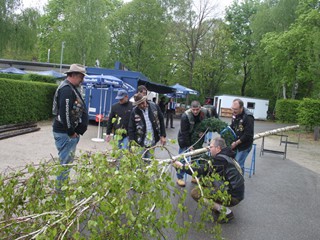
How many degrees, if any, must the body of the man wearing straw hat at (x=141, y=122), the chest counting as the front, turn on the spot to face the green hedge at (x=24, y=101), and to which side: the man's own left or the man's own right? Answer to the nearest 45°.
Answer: approximately 135° to the man's own right

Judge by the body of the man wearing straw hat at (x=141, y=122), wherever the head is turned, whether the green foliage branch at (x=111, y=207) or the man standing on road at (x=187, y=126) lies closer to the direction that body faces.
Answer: the green foliage branch

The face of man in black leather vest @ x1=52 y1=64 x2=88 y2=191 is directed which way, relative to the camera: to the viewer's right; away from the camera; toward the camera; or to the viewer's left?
to the viewer's right

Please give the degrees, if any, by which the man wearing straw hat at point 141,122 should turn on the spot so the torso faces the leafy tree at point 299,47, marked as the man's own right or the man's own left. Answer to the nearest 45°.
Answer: approximately 135° to the man's own left

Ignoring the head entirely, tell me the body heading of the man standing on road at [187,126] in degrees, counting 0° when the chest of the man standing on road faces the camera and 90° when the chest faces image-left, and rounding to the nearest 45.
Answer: approximately 315°

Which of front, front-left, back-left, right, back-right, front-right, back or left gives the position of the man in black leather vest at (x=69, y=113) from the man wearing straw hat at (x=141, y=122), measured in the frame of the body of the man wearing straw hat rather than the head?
front-right

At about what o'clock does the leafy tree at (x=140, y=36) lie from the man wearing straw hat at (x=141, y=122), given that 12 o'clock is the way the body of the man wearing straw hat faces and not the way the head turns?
The leafy tree is roughly at 6 o'clock from the man wearing straw hat.

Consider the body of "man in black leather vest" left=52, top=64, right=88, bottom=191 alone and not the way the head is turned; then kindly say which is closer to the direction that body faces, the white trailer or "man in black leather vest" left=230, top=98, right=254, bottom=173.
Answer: the man in black leather vest
